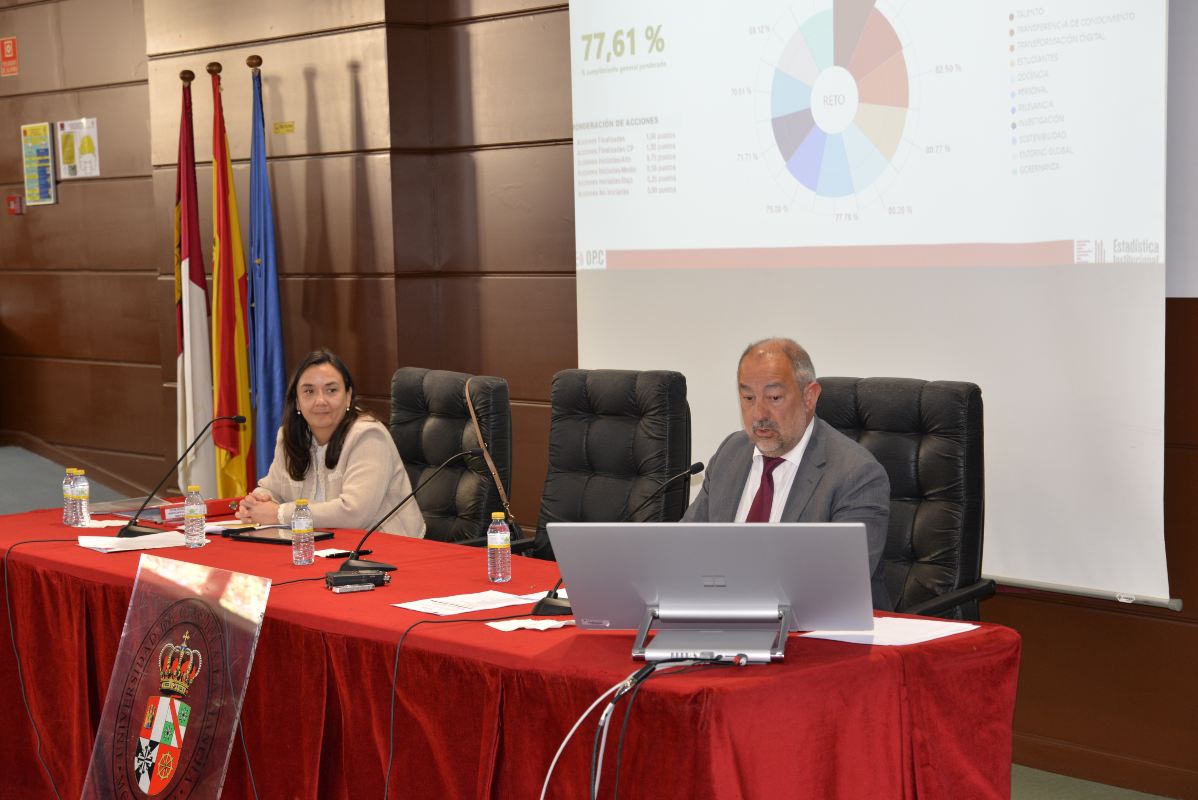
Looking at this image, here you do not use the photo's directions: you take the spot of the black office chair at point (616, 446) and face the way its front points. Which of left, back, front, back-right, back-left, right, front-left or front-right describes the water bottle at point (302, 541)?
front

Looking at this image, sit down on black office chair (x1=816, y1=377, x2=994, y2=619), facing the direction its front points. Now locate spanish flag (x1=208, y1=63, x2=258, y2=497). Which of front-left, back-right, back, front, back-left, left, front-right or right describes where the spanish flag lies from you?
right

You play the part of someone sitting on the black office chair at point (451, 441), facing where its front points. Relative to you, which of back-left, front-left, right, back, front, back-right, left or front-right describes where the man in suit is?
left

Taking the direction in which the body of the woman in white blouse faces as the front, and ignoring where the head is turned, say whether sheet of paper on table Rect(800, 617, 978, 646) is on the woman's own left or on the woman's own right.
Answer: on the woman's own left

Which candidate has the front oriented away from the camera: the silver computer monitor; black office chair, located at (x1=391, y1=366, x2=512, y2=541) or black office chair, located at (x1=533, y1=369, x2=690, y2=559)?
the silver computer monitor

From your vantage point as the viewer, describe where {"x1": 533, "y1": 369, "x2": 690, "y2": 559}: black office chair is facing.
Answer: facing the viewer and to the left of the viewer

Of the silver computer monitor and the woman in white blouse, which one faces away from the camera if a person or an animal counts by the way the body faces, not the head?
the silver computer monitor

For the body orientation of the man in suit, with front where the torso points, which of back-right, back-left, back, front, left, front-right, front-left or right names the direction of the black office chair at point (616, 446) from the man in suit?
right

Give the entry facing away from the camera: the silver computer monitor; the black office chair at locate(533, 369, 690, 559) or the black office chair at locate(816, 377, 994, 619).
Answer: the silver computer monitor

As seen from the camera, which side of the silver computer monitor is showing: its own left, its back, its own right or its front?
back

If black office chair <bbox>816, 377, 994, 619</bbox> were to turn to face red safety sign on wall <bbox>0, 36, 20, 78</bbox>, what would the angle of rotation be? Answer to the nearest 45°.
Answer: approximately 90° to its right

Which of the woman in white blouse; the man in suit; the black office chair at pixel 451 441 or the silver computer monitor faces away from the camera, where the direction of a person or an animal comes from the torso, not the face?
the silver computer monitor

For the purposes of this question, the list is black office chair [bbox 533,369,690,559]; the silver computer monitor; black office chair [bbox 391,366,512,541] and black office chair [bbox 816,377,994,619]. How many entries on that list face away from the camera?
1

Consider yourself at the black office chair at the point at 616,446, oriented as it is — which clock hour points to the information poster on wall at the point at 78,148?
The information poster on wall is roughly at 3 o'clock from the black office chair.

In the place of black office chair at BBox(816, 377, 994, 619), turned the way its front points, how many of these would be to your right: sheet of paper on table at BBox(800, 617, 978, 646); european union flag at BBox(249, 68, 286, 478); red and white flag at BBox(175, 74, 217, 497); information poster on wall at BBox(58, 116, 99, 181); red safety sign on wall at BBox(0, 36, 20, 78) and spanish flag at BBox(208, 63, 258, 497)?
5

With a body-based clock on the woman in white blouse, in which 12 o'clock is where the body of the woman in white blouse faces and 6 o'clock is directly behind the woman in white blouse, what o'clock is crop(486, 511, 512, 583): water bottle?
The water bottle is roughly at 10 o'clock from the woman in white blouse.

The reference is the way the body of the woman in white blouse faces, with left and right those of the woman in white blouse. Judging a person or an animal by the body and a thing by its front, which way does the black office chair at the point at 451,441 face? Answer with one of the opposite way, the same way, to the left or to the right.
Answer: the same way

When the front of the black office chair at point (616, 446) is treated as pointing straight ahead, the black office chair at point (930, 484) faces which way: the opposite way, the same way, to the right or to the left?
the same way

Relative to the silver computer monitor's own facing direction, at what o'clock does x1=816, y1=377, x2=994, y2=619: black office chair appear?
The black office chair is roughly at 1 o'clock from the silver computer monitor.

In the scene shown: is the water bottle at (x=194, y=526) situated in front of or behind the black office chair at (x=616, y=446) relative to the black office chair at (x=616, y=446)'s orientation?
in front

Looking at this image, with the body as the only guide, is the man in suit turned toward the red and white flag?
no
